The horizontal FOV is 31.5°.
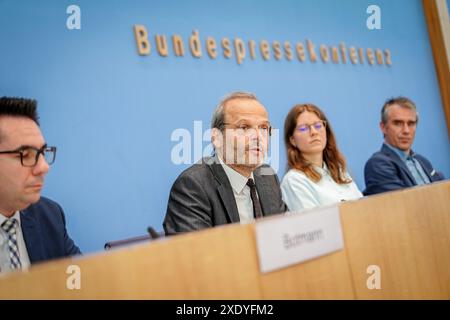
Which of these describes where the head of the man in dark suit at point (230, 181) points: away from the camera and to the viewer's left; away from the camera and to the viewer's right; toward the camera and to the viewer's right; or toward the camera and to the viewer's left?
toward the camera and to the viewer's right

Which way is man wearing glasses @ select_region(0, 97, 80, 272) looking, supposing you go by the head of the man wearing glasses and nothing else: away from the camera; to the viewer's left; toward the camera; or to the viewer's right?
to the viewer's right

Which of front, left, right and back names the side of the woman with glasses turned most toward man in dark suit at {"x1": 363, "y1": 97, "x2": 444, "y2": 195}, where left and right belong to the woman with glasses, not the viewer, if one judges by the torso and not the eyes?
left

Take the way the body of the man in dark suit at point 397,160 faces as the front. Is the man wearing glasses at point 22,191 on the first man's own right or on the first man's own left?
on the first man's own right
